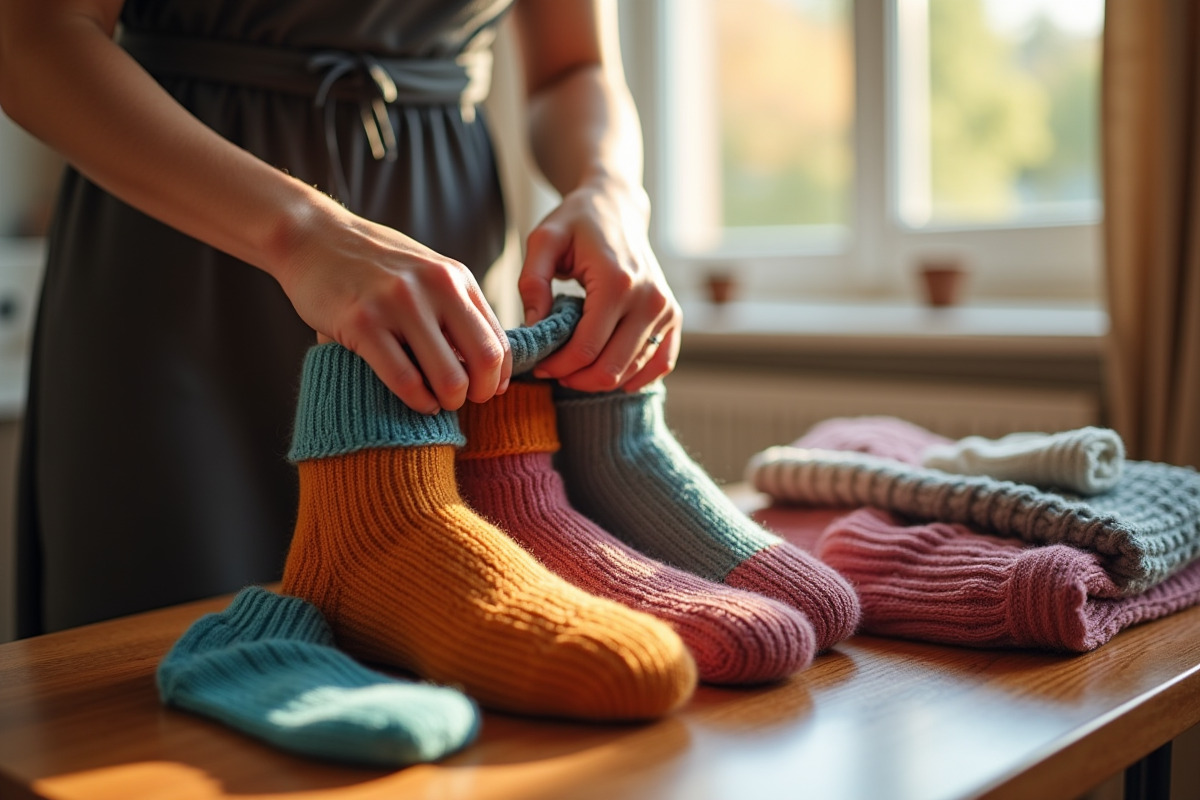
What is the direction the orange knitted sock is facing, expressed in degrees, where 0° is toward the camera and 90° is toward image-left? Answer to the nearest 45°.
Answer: approximately 315°

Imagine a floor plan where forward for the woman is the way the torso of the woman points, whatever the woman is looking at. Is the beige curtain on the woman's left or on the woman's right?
on the woman's left

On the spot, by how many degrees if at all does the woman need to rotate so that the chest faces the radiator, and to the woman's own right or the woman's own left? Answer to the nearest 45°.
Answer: approximately 90° to the woman's own left

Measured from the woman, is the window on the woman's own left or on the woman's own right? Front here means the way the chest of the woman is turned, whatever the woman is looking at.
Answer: on the woman's own left
